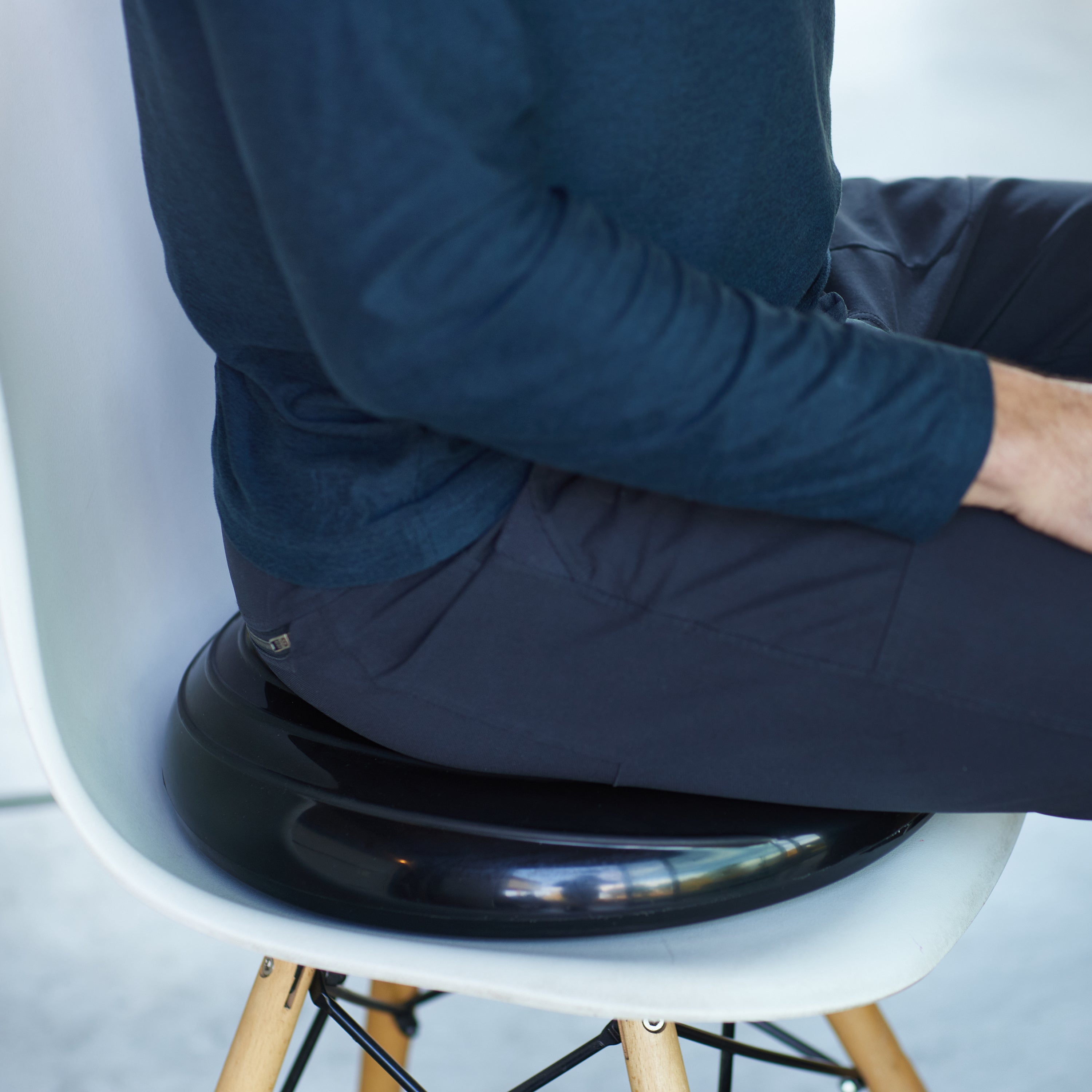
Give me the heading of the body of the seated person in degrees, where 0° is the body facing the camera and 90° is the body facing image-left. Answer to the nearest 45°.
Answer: approximately 270°

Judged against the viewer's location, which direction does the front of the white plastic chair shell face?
facing the viewer and to the right of the viewer
